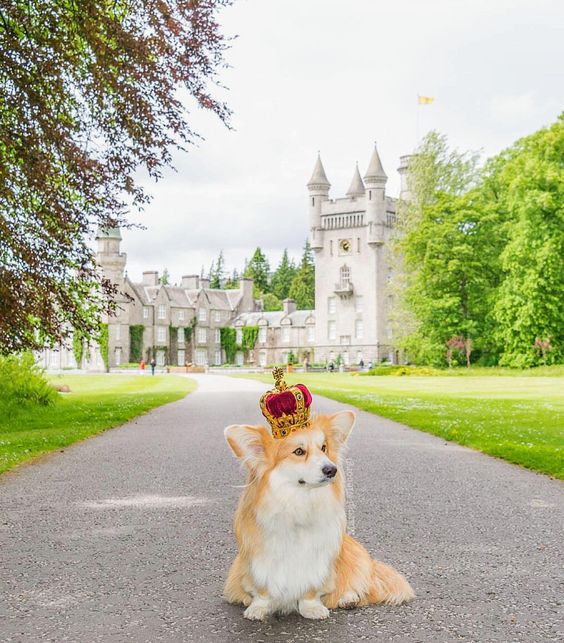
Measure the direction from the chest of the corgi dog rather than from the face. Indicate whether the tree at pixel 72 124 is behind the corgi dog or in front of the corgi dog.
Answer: behind

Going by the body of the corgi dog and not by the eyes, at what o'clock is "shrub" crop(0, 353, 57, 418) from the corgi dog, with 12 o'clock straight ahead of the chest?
The shrub is roughly at 5 o'clock from the corgi dog.

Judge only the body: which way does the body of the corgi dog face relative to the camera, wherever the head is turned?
toward the camera

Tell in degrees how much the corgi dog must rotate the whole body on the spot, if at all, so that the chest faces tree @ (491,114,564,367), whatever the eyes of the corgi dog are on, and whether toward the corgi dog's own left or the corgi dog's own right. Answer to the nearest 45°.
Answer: approximately 180°
